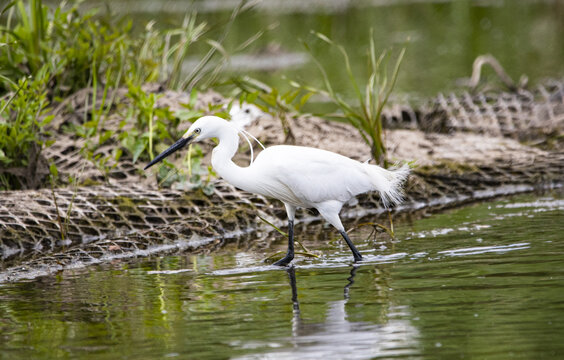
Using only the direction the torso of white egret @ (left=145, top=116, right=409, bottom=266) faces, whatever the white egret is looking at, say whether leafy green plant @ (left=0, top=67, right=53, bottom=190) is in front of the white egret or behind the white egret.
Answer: in front

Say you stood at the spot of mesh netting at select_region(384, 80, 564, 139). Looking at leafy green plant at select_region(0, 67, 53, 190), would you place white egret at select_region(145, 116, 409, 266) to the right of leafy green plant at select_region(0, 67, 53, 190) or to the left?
left

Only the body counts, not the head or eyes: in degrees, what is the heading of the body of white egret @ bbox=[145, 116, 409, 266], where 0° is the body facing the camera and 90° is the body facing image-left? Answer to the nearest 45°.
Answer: approximately 90°

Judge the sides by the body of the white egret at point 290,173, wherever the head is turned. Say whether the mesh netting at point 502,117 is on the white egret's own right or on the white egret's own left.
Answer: on the white egret's own right
